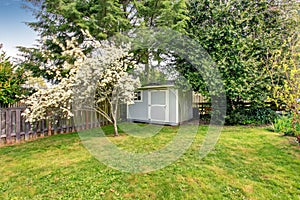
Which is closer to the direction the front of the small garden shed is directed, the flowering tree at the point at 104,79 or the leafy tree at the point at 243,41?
the flowering tree

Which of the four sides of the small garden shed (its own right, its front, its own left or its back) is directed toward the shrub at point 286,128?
left

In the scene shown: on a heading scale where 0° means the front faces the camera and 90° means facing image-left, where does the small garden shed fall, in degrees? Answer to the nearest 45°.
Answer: approximately 45°

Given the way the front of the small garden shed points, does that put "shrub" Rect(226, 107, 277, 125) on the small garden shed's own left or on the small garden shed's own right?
on the small garden shed's own left

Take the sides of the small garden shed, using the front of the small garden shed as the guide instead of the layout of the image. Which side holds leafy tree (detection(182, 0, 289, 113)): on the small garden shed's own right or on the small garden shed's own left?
on the small garden shed's own left
